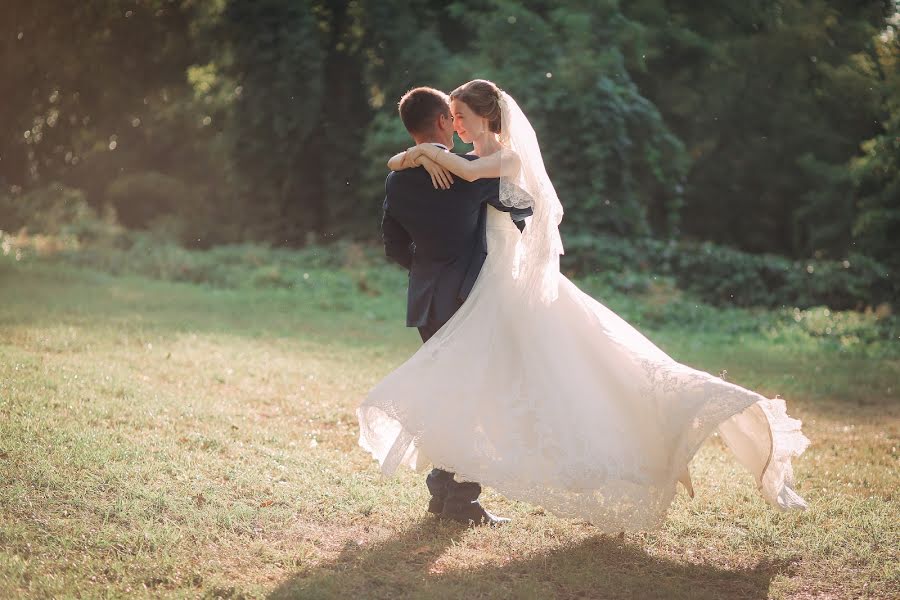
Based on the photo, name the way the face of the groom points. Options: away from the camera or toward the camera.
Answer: away from the camera

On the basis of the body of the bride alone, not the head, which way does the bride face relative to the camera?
to the viewer's left

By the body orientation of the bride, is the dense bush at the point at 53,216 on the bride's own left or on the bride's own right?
on the bride's own right

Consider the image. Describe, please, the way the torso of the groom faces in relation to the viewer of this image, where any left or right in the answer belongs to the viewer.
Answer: facing away from the viewer and to the right of the viewer

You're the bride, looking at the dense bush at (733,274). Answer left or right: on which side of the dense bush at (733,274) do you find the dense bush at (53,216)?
left

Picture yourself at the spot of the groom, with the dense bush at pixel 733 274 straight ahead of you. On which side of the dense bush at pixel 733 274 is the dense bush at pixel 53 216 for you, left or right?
left

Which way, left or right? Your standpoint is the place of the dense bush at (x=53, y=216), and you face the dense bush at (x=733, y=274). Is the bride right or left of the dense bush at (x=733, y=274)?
right
